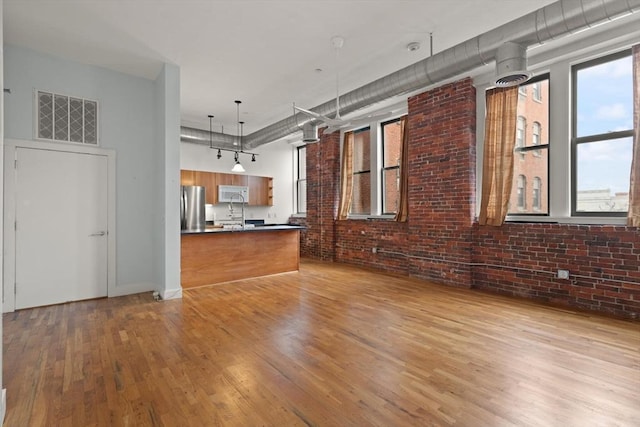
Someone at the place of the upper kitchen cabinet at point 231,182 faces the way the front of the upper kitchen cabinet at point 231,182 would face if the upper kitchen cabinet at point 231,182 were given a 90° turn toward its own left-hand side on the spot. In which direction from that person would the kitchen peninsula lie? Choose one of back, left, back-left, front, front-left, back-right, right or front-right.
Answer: back-right

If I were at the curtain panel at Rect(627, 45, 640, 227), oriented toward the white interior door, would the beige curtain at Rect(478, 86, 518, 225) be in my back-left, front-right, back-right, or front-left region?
front-right

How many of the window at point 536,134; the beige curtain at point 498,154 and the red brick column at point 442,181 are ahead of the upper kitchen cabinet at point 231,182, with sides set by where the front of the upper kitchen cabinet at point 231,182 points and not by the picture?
3

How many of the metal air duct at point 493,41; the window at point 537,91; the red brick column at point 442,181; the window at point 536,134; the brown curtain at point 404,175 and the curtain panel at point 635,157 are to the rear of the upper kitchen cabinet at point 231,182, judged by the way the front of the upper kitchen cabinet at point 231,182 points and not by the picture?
0

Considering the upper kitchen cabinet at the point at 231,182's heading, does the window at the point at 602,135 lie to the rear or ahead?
ahead

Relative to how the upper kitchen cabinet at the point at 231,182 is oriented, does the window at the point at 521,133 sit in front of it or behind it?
in front

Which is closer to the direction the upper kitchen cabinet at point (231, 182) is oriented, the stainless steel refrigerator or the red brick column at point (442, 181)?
the red brick column

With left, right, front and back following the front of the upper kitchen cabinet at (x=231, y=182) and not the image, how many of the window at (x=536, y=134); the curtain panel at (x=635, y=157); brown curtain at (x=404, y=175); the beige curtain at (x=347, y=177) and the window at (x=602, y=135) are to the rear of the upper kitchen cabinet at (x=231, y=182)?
0

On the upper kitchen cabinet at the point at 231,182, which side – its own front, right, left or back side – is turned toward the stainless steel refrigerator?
right

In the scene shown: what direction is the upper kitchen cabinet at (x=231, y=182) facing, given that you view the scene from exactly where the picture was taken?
facing the viewer and to the right of the viewer

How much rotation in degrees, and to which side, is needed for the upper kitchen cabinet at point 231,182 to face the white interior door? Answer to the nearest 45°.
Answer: approximately 90° to its right

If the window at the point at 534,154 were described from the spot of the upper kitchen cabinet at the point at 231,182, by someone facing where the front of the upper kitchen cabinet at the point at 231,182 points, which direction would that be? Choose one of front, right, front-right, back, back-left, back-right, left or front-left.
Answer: front

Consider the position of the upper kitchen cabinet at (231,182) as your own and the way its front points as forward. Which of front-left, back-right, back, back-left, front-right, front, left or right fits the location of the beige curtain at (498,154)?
front

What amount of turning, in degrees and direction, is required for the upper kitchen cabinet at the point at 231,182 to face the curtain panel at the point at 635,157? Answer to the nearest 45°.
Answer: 0° — it already faces it
